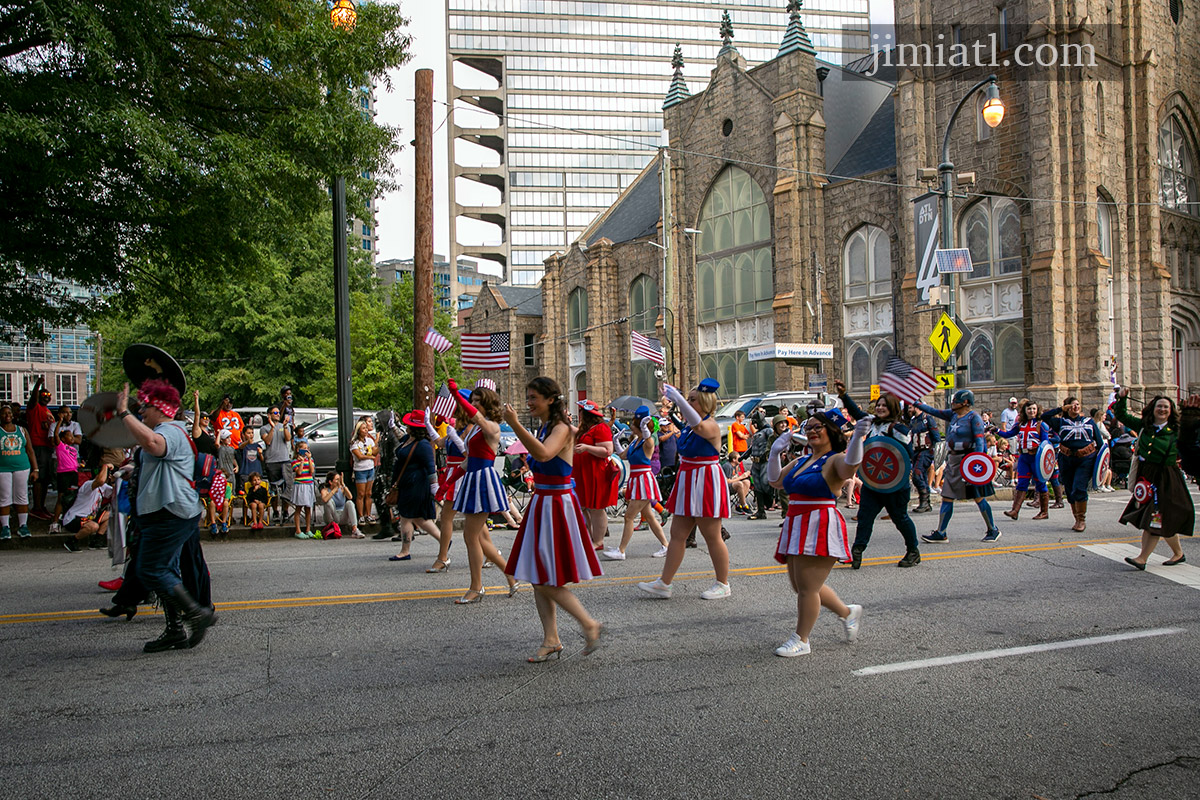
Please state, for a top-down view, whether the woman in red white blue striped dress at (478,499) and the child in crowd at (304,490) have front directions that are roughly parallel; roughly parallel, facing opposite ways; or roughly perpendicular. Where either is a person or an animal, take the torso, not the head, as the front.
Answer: roughly perpendicular

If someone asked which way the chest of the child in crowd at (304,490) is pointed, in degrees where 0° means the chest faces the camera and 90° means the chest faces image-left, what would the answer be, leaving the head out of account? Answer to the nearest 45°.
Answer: approximately 0°

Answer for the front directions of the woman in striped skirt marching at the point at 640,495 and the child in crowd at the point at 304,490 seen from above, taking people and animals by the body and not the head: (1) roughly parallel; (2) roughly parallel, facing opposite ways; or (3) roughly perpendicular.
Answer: roughly perpendicular

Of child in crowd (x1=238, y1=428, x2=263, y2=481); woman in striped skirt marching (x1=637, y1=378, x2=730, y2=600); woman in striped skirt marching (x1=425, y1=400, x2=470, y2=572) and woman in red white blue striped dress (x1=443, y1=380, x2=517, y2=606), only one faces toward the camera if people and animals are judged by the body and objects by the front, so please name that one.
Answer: the child in crowd
